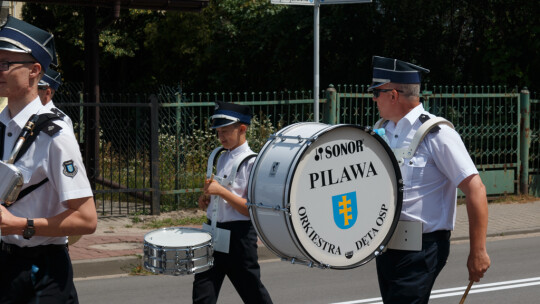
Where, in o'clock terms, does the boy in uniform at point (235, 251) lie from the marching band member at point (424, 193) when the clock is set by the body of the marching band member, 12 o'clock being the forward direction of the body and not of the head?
The boy in uniform is roughly at 1 o'clock from the marching band member.

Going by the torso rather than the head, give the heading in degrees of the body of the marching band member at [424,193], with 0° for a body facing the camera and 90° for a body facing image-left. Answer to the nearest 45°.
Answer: approximately 90°

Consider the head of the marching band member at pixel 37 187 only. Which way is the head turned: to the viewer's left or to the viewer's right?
to the viewer's left

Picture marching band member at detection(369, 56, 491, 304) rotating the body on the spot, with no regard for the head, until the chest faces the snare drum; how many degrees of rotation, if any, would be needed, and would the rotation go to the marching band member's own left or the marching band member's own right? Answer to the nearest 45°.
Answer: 0° — they already face it

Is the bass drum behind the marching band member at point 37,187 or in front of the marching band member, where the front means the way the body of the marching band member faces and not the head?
behind

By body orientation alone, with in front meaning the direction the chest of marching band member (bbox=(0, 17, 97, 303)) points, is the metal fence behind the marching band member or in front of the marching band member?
behind

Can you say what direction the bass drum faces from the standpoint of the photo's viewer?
facing the viewer and to the right of the viewer

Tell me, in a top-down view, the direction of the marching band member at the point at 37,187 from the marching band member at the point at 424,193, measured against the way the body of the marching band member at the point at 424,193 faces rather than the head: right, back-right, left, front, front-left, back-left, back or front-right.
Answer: front-left

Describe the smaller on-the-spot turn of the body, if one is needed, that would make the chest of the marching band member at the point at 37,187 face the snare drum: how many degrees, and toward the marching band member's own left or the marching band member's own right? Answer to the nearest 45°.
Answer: approximately 180°

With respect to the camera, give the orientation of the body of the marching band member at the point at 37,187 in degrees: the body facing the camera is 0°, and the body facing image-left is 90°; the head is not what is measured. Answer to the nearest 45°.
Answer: approximately 45°

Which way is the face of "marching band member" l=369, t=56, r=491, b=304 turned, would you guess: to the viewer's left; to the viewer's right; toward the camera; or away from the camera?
to the viewer's left

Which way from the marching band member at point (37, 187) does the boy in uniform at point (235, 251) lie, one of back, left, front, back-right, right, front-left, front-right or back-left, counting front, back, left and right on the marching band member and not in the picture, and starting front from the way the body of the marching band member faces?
back
